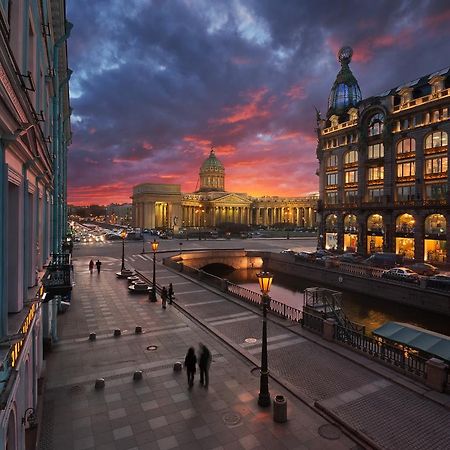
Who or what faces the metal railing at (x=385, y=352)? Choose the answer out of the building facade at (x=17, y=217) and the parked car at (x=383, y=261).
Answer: the building facade

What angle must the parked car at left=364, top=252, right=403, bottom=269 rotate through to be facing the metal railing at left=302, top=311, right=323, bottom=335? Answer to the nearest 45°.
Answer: approximately 90° to its left

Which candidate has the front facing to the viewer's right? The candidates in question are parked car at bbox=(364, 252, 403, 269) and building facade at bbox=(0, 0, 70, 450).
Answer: the building facade

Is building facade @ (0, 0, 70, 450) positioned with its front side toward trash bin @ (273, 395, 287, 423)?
yes

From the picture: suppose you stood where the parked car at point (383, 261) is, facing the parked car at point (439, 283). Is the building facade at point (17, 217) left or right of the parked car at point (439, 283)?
right

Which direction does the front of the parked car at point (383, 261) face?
to the viewer's left

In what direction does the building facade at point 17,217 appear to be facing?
to the viewer's right

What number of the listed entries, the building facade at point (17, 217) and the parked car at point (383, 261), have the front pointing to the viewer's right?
1

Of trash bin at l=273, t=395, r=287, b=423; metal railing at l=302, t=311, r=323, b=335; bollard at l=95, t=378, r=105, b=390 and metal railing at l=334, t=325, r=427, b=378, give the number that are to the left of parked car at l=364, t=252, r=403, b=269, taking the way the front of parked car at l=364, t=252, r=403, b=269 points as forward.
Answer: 4
